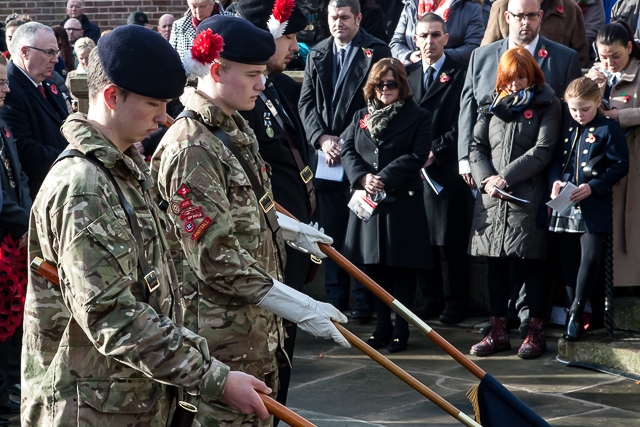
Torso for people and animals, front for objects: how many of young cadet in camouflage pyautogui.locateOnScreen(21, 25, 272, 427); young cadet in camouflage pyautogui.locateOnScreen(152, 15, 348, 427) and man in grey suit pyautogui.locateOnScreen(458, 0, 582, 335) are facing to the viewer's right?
2

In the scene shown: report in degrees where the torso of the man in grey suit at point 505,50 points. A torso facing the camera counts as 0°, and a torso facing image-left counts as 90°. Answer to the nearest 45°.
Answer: approximately 0°

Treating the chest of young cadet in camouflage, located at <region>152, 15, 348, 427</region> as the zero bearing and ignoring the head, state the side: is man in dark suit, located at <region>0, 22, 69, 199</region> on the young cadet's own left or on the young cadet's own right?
on the young cadet's own left

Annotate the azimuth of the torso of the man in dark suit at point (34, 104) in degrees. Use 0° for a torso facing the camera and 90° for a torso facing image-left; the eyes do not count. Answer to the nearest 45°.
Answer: approximately 315°

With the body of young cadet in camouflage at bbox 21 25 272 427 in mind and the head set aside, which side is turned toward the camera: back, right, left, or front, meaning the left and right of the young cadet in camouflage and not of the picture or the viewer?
right

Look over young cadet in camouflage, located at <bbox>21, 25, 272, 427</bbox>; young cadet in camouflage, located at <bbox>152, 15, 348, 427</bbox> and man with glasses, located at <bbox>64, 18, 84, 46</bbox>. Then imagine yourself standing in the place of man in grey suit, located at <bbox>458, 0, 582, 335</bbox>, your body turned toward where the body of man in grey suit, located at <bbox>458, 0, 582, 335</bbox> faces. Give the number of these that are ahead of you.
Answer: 2

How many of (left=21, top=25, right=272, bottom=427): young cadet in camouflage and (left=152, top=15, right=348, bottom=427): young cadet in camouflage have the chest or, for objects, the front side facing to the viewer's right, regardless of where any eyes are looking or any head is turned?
2

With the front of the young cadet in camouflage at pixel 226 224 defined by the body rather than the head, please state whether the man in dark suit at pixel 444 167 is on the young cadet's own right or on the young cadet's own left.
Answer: on the young cadet's own left

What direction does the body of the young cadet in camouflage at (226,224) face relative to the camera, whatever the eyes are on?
to the viewer's right
